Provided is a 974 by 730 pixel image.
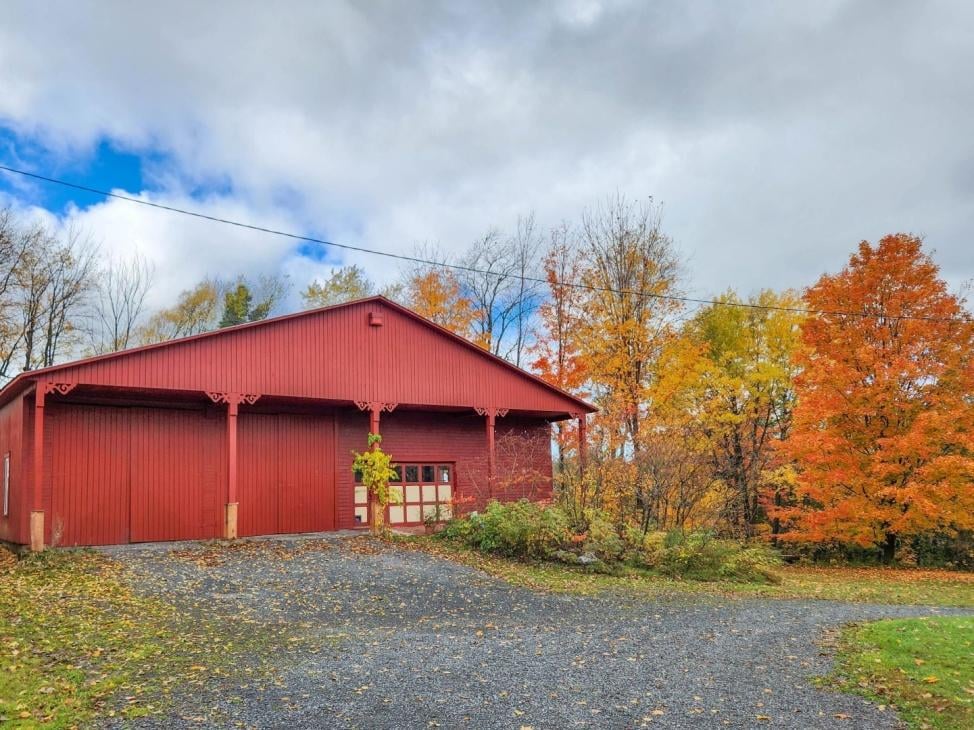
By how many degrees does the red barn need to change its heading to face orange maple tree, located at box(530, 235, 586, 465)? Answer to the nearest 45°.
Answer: approximately 90° to its left

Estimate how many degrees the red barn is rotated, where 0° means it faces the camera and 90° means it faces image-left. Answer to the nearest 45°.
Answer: approximately 315°

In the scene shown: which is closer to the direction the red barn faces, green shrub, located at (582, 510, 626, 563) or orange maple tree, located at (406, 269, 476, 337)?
the green shrub

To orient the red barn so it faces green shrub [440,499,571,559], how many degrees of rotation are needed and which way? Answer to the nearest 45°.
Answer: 0° — it already faces it

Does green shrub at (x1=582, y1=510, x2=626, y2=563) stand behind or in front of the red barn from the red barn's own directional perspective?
in front
